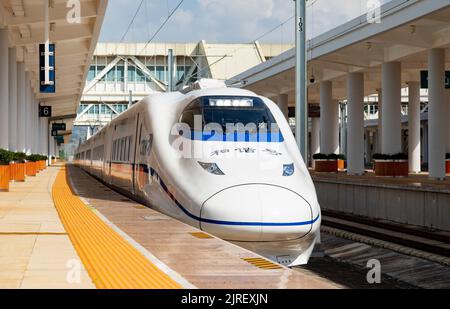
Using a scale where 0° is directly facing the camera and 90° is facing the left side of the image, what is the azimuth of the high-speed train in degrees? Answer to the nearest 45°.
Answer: approximately 315°

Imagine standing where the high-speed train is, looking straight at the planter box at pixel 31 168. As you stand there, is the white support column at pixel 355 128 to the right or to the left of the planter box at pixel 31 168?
right

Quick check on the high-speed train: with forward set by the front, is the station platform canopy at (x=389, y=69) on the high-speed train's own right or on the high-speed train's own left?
on the high-speed train's own left

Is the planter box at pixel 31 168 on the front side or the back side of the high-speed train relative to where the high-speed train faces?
on the back side

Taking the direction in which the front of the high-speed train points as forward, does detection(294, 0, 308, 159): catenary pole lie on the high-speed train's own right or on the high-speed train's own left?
on the high-speed train's own left

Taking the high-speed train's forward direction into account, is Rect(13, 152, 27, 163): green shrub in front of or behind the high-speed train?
behind

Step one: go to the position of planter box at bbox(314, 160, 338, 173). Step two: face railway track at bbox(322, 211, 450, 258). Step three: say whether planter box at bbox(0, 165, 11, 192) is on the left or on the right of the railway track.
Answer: right

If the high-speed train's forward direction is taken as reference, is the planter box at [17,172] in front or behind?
behind

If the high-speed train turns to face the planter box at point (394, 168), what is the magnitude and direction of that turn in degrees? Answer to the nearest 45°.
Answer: approximately 90° to its left
